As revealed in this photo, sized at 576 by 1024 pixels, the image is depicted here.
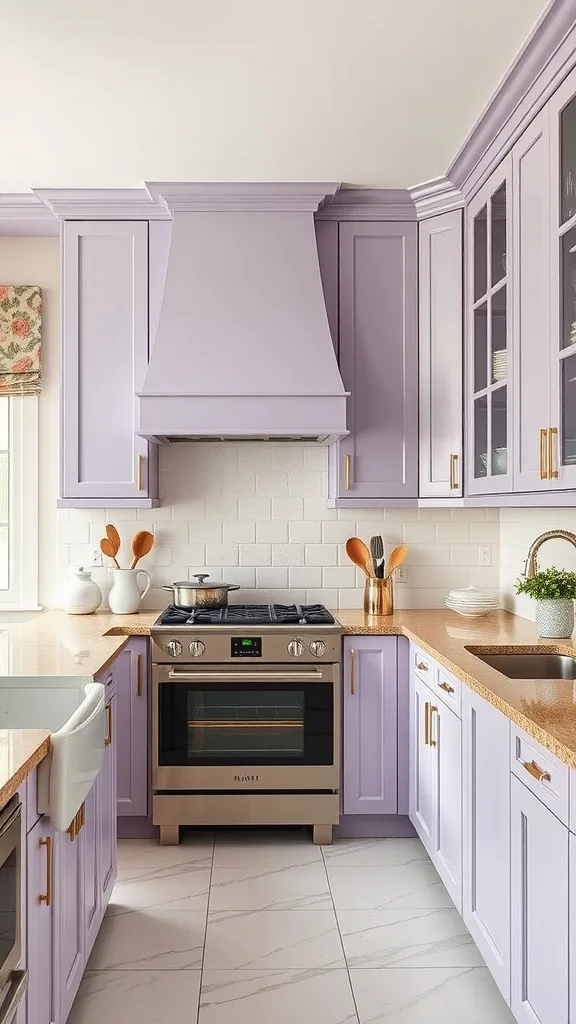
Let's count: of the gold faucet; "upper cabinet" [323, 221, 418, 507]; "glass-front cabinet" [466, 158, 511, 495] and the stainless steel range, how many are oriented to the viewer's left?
2

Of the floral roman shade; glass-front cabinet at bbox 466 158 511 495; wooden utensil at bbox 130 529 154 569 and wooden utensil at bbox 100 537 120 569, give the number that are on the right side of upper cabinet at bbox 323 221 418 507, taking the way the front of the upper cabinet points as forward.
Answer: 3

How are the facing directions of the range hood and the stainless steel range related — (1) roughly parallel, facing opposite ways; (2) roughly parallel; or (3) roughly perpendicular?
roughly parallel

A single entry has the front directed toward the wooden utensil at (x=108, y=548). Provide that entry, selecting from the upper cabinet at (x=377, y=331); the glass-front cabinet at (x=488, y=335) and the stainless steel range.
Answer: the glass-front cabinet

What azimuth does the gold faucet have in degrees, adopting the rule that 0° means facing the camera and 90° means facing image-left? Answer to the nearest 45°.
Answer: approximately 90°

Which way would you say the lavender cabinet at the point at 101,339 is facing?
toward the camera

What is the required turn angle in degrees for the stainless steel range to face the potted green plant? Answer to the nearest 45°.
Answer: approximately 45° to its left

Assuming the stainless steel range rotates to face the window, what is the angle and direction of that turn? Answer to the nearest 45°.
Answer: approximately 135° to its right

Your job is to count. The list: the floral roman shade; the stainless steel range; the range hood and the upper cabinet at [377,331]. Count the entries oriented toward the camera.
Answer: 4

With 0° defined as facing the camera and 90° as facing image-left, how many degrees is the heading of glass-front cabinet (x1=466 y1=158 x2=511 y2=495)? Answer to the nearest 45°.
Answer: approximately 90°

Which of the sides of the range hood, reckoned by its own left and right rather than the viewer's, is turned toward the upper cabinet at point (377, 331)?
left

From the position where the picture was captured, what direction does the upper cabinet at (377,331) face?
facing the viewer
